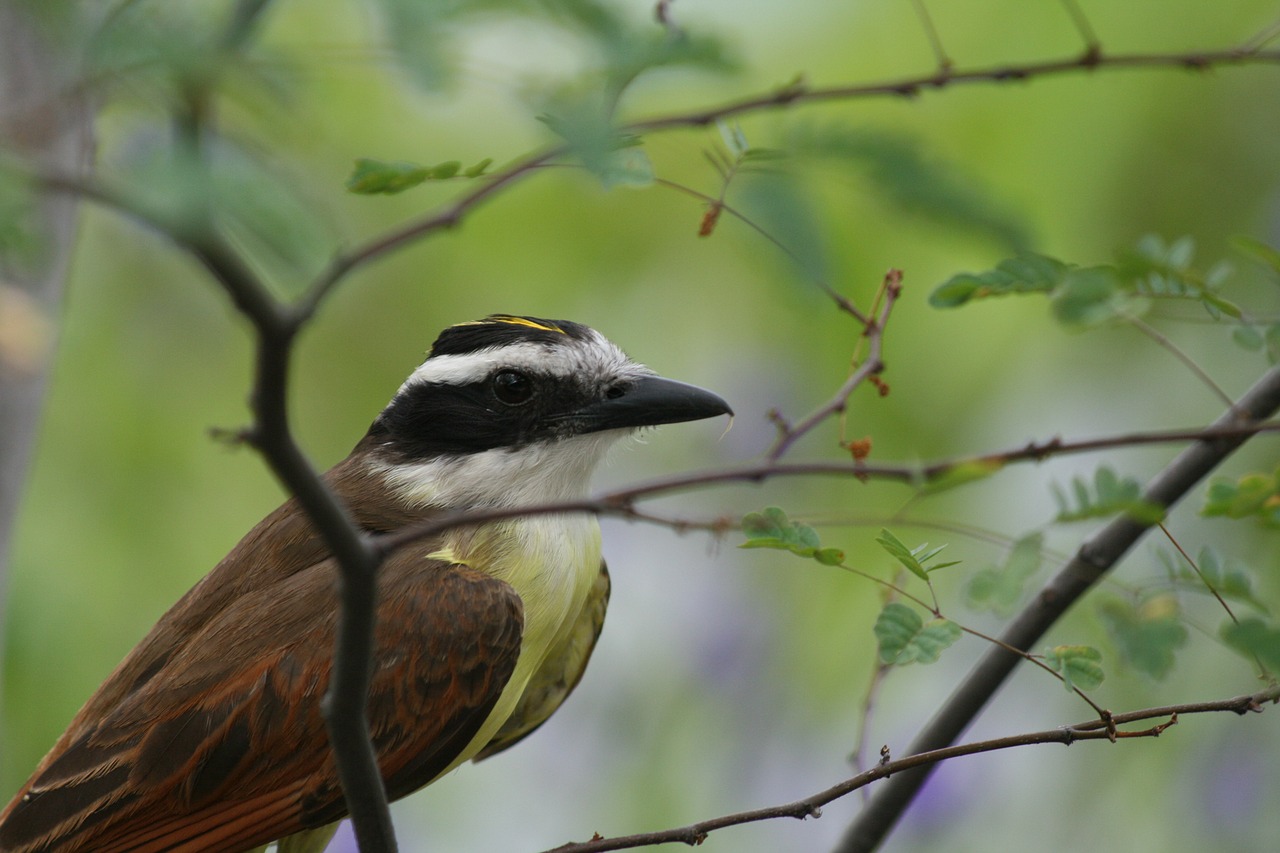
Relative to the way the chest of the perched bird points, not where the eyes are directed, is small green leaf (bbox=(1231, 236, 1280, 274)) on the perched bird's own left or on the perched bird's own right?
on the perched bird's own left

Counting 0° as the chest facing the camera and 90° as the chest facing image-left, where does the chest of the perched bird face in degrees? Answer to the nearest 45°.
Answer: approximately 270°

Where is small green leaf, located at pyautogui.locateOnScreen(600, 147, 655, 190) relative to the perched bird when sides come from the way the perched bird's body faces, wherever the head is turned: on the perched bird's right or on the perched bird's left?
on the perched bird's right

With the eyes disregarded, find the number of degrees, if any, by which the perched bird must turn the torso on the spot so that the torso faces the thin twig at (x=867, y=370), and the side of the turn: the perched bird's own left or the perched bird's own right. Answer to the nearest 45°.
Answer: approximately 45° to the perched bird's own right
